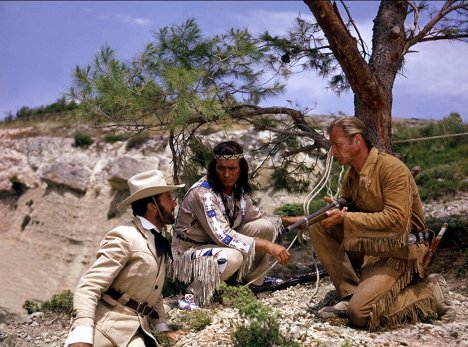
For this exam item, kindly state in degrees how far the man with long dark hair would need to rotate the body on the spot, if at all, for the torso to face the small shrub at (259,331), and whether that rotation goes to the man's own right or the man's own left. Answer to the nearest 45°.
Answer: approximately 45° to the man's own right

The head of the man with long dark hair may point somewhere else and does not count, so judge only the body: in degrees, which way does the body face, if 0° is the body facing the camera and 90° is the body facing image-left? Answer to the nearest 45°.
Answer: approximately 315°

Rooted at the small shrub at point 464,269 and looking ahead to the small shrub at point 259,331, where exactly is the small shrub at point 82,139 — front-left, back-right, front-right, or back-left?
back-right

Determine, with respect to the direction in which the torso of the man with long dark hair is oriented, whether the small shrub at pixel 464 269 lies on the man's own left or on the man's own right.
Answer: on the man's own left

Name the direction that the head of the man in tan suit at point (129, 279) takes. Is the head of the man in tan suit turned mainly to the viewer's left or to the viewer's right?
to the viewer's right

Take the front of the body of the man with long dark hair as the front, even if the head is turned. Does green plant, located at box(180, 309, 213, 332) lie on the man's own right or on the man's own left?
on the man's own right
